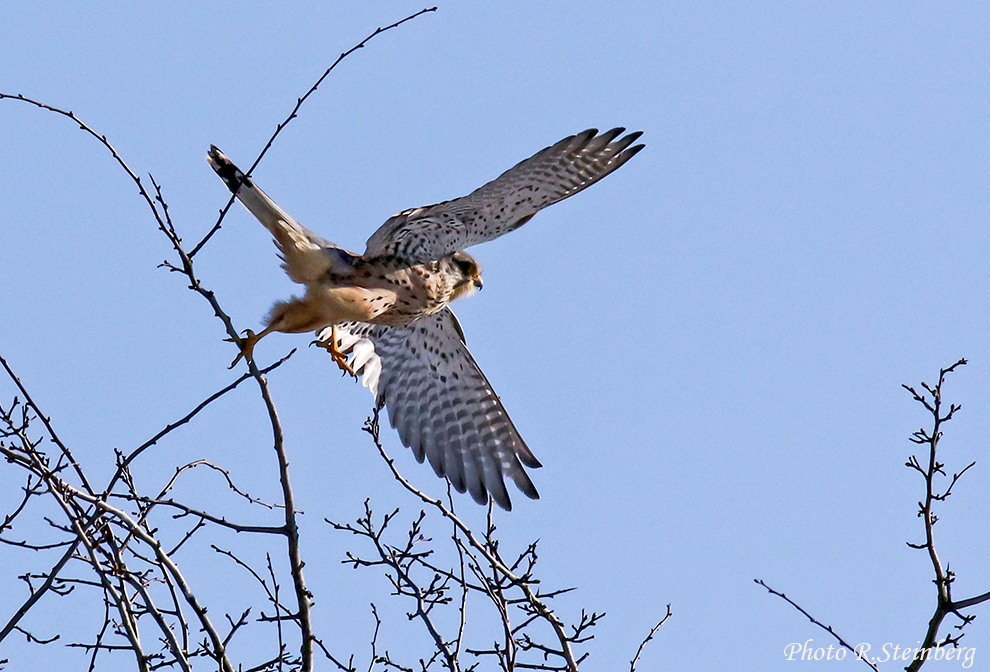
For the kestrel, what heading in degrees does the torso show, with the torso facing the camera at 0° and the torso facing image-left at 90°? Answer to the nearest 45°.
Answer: approximately 270°
